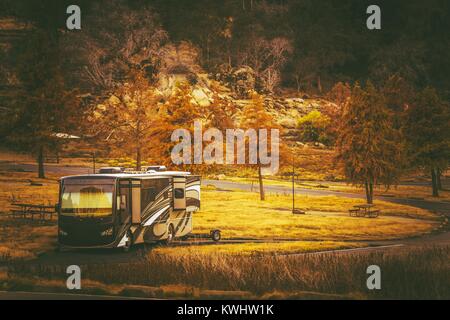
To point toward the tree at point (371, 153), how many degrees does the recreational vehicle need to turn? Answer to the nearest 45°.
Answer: approximately 180°

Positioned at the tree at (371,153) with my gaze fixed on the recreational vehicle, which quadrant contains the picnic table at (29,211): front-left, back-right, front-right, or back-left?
front-right

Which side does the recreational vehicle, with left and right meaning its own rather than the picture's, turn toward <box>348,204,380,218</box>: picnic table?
back

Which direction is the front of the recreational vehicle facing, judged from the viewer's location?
facing the viewer and to the left of the viewer

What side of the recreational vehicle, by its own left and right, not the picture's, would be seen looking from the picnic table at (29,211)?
right

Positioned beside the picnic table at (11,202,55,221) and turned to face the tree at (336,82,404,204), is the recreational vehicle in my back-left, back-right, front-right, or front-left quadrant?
front-right

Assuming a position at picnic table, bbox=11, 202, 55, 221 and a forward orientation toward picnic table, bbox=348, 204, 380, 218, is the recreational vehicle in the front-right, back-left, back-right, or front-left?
front-right
